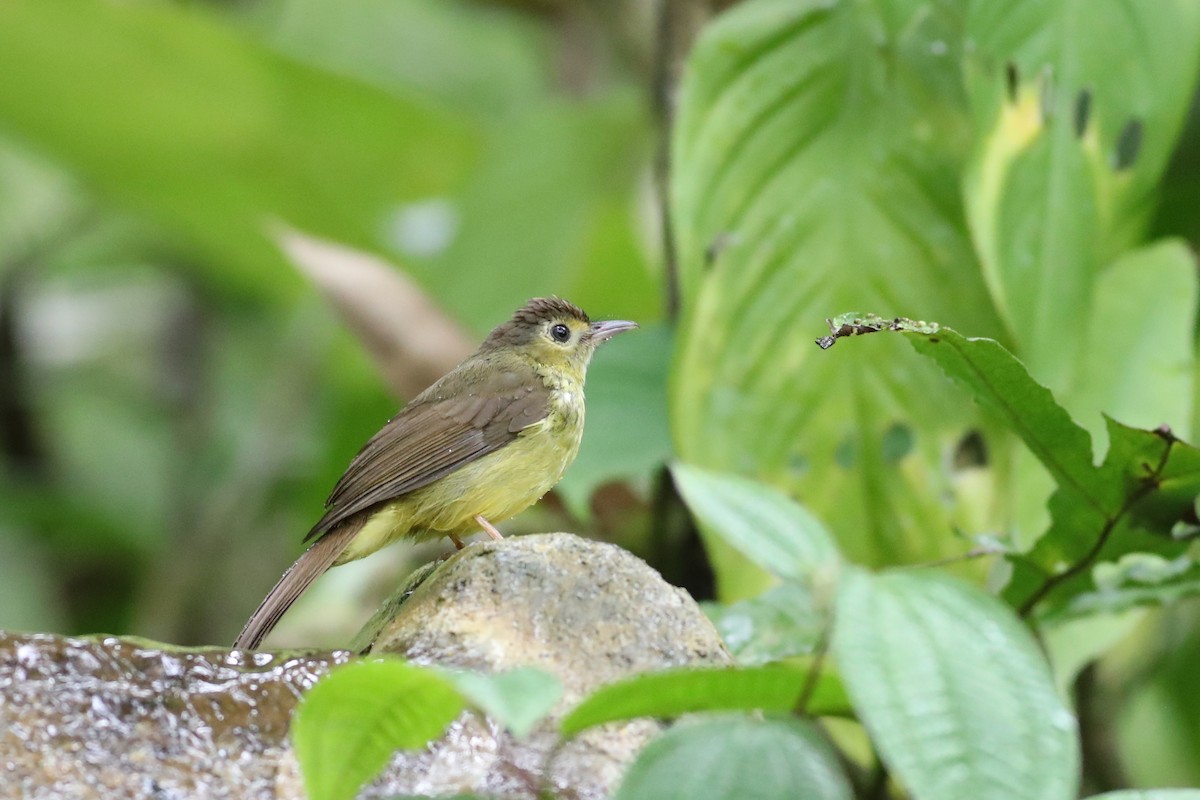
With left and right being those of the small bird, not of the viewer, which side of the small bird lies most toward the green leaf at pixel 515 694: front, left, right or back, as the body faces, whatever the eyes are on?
right

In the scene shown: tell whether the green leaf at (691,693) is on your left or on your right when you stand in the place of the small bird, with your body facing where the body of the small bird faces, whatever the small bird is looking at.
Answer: on your right

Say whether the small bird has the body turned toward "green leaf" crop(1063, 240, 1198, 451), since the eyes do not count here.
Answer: yes

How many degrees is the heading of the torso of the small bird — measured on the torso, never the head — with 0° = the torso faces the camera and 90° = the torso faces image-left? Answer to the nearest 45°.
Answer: approximately 270°

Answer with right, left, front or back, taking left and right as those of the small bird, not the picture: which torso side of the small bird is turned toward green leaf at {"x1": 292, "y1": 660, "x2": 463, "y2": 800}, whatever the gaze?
right
